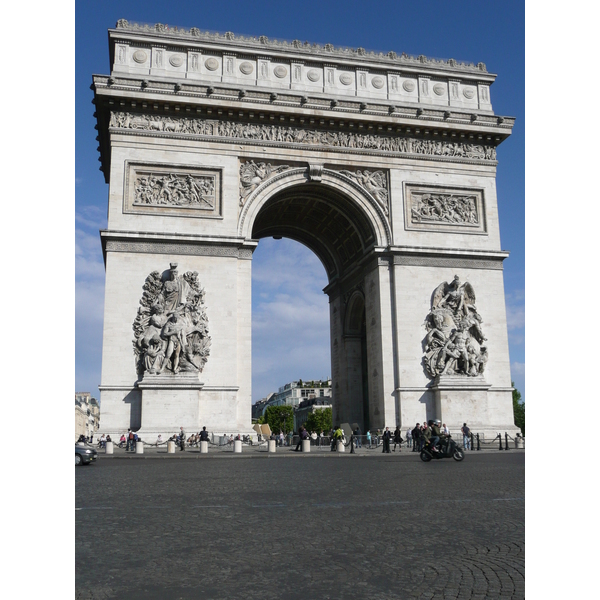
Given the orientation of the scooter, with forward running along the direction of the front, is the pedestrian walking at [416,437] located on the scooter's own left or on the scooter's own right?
on the scooter's own left

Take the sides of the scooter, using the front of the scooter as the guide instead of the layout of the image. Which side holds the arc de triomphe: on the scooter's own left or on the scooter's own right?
on the scooter's own left

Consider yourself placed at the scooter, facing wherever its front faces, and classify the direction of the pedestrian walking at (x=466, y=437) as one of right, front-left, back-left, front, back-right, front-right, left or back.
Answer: left

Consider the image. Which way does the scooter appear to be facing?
to the viewer's right

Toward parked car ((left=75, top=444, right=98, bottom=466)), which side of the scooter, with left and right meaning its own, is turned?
back
